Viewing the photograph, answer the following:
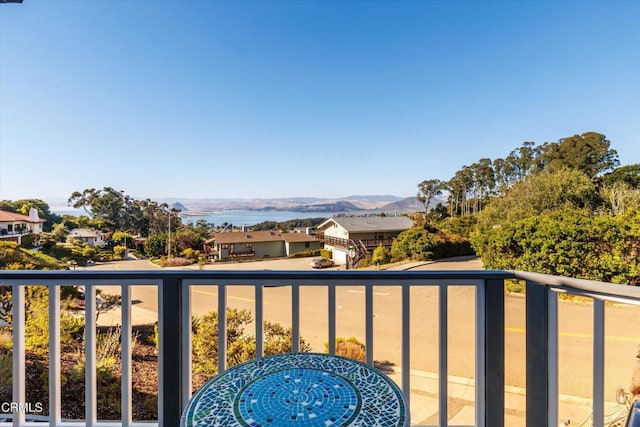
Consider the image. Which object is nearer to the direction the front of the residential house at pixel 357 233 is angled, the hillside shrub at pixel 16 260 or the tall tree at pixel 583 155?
the hillside shrub

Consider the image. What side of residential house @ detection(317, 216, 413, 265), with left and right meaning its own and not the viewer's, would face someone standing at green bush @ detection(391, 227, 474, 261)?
left

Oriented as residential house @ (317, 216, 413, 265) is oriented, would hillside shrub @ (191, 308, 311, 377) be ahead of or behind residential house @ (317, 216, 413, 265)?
ahead

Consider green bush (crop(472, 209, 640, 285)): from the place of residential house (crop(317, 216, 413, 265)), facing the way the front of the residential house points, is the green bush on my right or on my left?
on my left

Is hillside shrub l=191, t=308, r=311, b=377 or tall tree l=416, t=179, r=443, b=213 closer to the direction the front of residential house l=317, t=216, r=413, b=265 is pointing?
the hillside shrub

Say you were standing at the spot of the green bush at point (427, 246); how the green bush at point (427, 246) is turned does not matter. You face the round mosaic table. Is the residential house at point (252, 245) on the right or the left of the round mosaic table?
right

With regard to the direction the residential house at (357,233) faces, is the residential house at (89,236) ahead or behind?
ahead

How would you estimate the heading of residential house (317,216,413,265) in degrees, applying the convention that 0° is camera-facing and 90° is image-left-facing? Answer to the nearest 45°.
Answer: approximately 45°

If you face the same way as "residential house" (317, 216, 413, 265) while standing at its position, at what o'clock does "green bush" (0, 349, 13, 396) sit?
The green bush is roughly at 11 o'clock from the residential house.

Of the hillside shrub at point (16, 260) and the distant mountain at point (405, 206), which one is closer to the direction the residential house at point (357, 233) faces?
the hillside shrub

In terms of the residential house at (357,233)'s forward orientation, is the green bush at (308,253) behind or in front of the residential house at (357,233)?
in front
